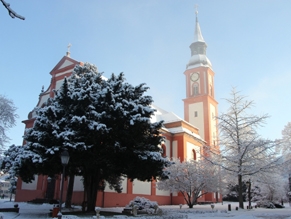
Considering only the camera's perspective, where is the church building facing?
facing the viewer and to the left of the viewer

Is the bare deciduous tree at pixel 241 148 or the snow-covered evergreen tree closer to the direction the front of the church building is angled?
the snow-covered evergreen tree

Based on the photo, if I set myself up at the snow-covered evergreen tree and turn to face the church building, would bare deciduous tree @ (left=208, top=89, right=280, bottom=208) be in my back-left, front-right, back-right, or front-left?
front-right
